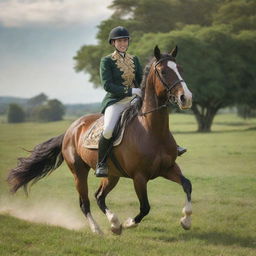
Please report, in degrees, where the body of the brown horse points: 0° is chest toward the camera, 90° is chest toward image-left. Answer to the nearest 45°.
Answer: approximately 315°

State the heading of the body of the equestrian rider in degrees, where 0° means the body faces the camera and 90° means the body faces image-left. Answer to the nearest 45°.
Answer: approximately 315°
